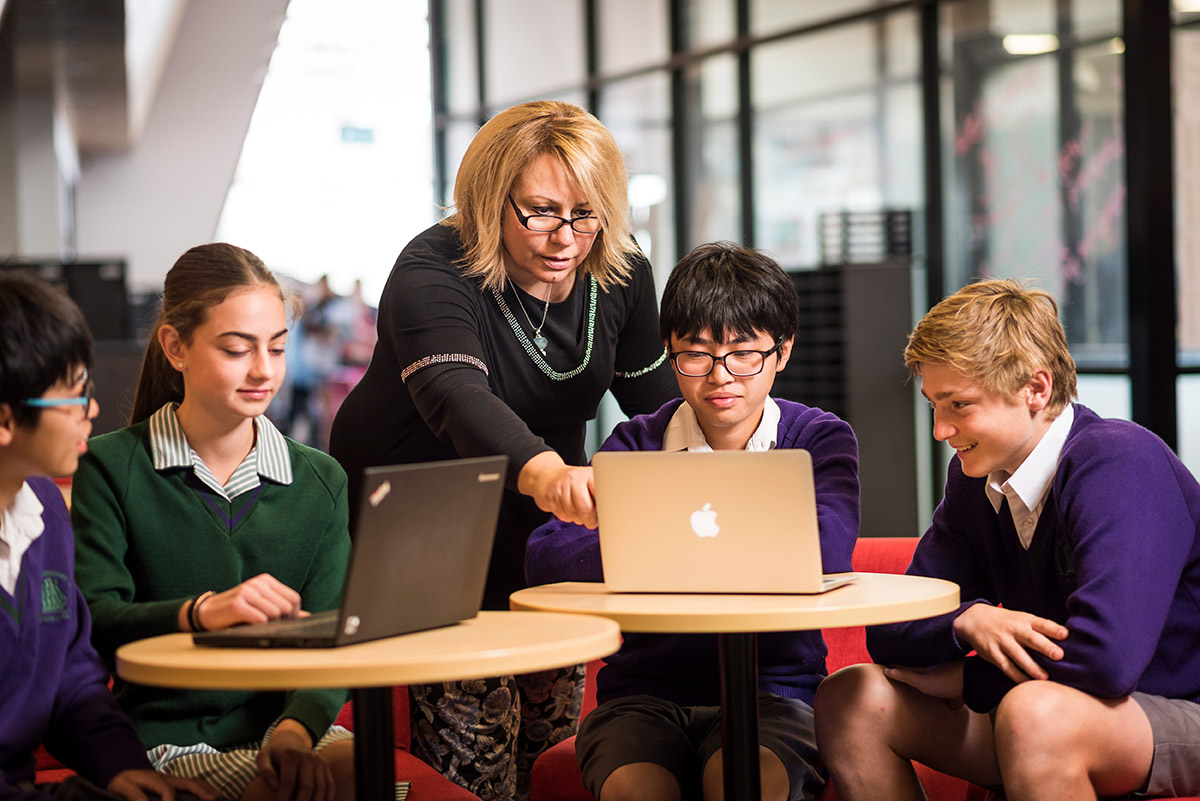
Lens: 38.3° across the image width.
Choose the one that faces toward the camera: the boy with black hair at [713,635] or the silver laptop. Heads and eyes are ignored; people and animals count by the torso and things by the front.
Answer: the boy with black hair

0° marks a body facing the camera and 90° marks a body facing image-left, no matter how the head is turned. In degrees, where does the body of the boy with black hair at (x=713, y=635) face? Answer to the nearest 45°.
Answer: approximately 0°

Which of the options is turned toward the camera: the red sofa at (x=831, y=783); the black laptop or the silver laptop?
the red sofa

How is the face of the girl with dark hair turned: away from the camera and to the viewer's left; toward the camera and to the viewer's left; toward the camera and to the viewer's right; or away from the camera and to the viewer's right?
toward the camera and to the viewer's right

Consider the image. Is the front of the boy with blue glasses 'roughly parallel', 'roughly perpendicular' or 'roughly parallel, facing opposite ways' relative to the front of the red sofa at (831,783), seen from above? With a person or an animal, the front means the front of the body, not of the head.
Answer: roughly perpendicular

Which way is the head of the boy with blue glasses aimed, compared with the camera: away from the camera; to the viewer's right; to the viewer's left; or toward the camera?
to the viewer's right

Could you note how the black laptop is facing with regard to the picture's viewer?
facing away from the viewer and to the left of the viewer

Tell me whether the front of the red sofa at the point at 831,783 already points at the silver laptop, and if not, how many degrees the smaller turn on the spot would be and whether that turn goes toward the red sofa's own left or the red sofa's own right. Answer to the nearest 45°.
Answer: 0° — it already faces it

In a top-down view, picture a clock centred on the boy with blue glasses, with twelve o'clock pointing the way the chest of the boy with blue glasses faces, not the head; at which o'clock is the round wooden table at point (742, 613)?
The round wooden table is roughly at 11 o'clock from the boy with blue glasses.

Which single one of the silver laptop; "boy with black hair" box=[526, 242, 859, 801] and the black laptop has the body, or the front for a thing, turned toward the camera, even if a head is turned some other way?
the boy with black hair

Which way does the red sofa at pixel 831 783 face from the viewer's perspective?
toward the camera

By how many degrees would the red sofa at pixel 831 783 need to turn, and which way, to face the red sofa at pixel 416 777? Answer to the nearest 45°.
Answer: approximately 45° to its right

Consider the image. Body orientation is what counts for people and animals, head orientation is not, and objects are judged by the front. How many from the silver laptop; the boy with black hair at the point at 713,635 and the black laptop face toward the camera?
1

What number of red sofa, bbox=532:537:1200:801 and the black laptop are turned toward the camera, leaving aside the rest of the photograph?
1

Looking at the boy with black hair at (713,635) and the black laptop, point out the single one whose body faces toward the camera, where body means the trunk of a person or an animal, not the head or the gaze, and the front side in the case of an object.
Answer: the boy with black hair

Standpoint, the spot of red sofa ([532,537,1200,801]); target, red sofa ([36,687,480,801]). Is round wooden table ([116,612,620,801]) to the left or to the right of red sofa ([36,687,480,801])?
left

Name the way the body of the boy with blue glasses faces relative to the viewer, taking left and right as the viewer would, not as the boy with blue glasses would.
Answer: facing the viewer and to the right of the viewer
